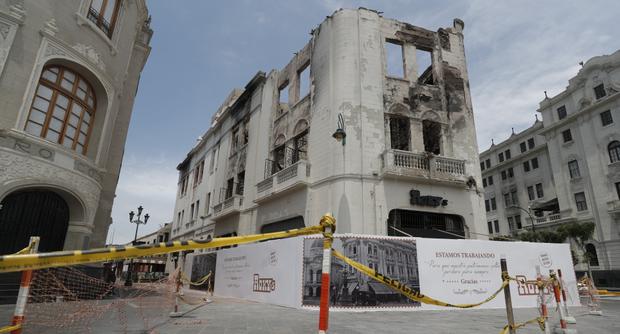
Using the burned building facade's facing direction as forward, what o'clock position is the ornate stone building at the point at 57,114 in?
The ornate stone building is roughly at 2 o'clock from the burned building facade.

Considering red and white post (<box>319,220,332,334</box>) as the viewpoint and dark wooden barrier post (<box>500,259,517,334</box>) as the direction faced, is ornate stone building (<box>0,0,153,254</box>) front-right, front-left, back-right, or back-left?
back-left

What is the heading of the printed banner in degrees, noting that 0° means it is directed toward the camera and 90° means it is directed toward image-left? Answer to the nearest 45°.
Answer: approximately 0°

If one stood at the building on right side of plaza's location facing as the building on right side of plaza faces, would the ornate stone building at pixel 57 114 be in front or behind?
in front

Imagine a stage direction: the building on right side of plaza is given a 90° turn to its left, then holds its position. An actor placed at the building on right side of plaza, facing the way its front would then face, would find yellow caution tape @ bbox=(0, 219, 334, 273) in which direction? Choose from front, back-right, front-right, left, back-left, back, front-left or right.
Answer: front-right

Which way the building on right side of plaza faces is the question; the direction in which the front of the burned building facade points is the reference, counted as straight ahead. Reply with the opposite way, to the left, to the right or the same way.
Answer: to the right

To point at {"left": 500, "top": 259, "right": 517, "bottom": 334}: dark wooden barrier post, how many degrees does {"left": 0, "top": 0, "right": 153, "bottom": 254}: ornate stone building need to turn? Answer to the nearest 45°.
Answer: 0° — it already faces it

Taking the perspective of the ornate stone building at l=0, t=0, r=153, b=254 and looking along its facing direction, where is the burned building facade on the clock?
The burned building facade is roughly at 11 o'clock from the ornate stone building.

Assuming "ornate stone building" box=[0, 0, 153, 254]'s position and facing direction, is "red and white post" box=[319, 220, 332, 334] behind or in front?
in front

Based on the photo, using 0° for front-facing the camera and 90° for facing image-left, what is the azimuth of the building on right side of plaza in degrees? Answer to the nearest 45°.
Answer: approximately 45°

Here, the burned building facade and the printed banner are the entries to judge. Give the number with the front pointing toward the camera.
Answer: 2

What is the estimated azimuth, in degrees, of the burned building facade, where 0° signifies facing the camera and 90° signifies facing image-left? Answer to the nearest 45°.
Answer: approximately 0°

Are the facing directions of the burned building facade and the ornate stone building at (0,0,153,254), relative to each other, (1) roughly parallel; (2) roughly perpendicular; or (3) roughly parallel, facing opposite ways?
roughly perpendicular

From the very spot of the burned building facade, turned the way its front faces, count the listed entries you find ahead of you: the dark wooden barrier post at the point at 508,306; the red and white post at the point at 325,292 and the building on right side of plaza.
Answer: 2

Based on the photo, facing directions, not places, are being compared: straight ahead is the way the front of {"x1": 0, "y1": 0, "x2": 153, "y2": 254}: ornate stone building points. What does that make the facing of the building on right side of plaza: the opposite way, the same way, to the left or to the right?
the opposite way
